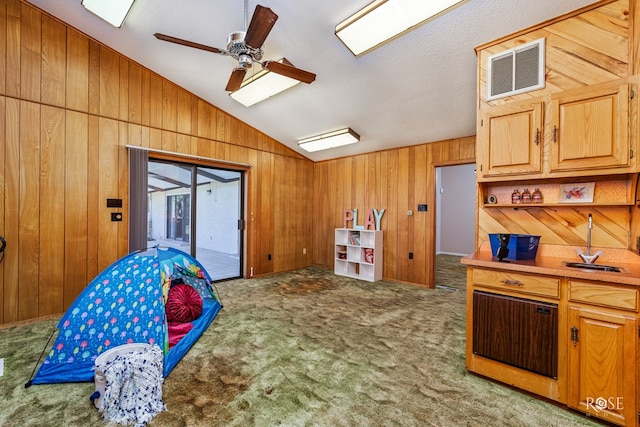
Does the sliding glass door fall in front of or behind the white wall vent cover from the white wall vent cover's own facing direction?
in front

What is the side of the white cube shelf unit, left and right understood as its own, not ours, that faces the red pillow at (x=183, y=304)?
front

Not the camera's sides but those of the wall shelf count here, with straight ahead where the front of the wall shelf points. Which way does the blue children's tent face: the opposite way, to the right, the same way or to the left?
the opposite way

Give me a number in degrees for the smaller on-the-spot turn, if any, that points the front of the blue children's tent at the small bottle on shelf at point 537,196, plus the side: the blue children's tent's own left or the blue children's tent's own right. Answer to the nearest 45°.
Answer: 0° — it already faces it

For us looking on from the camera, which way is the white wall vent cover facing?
facing the viewer and to the left of the viewer

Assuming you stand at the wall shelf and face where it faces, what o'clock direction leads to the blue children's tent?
The blue children's tent is roughly at 12 o'clock from the wall shelf.

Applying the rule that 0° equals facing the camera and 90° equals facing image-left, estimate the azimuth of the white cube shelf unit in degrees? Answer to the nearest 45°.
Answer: approximately 45°

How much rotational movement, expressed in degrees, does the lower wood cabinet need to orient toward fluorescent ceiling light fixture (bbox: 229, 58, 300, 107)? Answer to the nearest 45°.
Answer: approximately 45° to its right
